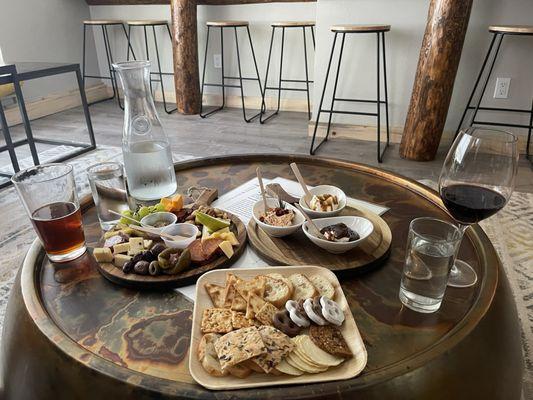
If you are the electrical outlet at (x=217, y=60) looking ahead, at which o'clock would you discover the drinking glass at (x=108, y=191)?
The drinking glass is roughly at 12 o'clock from the electrical outlet.

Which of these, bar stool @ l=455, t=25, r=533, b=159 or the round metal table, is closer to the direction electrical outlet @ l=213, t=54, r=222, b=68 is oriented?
the round metal table

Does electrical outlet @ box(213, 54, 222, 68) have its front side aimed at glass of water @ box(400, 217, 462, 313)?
yes

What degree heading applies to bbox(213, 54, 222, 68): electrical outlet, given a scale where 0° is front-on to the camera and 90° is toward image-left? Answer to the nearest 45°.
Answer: approximately 0°

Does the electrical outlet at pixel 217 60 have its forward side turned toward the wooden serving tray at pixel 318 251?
yes

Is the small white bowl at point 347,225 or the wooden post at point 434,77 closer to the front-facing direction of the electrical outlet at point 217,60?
the small white bowl

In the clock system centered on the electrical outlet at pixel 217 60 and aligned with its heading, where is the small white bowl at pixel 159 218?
The small white bowl is roughly at 12 o'clock from the electrical outlet.

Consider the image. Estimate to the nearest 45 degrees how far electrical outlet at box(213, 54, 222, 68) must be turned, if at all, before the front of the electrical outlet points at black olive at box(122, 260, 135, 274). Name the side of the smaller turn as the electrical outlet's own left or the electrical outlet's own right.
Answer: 0° — it already faces it

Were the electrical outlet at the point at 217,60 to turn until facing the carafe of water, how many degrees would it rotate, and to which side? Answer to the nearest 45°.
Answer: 0° — it already faces it
